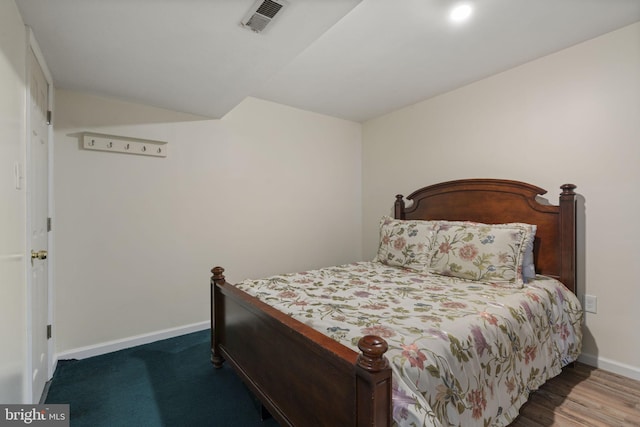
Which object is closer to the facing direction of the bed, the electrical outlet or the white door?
the white door

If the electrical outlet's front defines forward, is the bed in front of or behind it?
in front

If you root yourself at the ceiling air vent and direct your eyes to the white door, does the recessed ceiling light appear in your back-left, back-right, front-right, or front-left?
back-right

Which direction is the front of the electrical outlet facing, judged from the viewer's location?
facing the viewer and to the left of the viewer

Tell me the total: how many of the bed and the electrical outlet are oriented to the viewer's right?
0

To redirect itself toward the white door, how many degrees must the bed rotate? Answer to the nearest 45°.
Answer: approximately 45° to its right

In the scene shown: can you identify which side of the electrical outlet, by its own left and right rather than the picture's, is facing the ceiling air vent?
front

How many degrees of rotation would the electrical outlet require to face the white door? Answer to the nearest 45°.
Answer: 0° — it already faces it

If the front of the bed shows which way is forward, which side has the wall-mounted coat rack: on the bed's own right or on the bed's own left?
on the bed's own right
